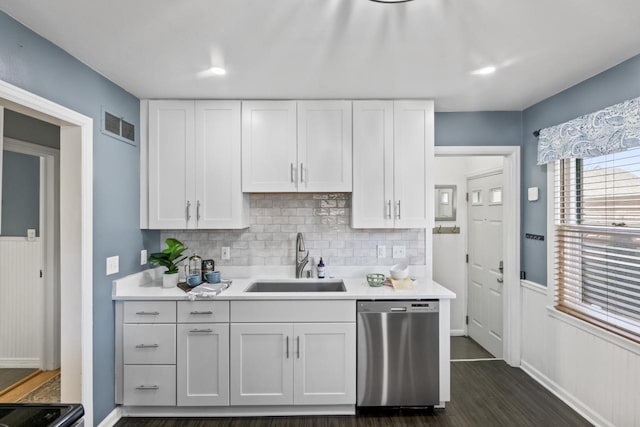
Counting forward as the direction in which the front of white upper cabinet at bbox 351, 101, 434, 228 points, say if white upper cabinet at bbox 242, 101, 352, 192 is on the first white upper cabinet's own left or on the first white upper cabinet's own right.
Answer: on the first white upper cabinet's own right

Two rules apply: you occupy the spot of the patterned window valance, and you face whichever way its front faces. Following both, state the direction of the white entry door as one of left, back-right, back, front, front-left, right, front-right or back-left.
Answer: right

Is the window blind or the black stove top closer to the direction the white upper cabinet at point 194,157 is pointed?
the black stove top

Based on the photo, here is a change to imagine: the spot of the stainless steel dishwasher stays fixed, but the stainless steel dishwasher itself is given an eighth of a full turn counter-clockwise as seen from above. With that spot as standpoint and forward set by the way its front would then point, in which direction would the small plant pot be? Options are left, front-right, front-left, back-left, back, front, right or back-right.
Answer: back-right

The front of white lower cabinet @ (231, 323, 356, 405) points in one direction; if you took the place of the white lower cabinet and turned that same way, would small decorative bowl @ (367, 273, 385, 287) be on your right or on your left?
on your left

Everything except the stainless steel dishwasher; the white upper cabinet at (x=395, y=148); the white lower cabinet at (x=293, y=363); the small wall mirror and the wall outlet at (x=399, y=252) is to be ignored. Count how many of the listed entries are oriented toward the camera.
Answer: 5

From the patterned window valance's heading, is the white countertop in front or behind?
in front

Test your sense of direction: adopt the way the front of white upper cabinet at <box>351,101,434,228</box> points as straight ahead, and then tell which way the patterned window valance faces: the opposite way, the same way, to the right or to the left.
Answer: to the right

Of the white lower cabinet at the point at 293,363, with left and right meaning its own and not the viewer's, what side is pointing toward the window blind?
left

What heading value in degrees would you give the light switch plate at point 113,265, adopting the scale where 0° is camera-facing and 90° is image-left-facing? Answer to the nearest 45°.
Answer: approximately 315°

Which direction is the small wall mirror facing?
toward the camera

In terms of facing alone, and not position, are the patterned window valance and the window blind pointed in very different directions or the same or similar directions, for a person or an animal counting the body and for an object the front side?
same or similar directions

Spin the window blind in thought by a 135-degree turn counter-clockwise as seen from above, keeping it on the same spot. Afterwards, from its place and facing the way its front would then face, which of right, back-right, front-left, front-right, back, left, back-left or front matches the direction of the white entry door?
back-left

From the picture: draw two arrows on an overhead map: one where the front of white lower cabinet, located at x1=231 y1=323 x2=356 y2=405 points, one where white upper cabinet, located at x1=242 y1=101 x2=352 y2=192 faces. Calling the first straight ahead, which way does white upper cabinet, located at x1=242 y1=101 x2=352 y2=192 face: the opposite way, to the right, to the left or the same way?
the same way

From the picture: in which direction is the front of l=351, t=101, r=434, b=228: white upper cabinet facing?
toward the camera
